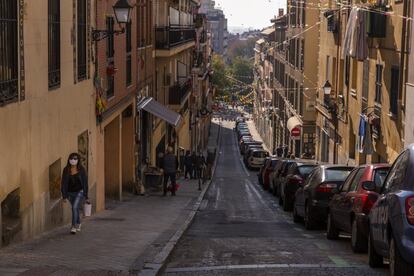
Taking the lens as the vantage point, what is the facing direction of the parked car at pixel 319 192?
facing away from the viewer and to the left of the viewer

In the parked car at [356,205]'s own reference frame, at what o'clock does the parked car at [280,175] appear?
the parked car at [280,175] is roughly at 1 o'clock from the parked car at [356,205].

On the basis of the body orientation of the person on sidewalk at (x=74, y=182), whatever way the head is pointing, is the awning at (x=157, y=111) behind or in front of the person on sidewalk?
behind

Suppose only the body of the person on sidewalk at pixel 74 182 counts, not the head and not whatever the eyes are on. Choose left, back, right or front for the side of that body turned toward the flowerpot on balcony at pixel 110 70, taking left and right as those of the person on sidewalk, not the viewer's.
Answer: back

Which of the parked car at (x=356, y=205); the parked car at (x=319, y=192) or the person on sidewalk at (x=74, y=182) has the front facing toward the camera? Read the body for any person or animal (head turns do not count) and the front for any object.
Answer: the person on sidewalk

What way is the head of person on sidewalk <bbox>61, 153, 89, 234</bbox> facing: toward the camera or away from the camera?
toward the camera

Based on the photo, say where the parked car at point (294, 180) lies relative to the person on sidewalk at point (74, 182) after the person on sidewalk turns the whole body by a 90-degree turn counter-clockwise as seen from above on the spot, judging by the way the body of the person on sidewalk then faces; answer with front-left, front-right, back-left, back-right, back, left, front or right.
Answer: front-left

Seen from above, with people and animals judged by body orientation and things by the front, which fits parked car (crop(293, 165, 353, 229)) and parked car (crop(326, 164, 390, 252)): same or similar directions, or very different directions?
same or similar directions

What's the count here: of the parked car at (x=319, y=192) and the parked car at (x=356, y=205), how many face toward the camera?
0

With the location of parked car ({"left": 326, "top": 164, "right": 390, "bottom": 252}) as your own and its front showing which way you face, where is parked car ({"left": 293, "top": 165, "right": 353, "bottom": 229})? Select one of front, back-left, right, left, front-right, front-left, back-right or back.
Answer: front-right

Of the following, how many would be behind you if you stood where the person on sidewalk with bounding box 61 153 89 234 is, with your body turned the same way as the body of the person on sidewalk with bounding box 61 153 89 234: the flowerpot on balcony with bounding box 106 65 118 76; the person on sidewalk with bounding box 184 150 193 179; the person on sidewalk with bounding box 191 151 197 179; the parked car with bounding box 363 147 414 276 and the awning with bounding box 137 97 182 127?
4

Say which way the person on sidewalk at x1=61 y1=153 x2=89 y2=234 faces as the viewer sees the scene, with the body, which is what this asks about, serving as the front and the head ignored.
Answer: toward the camera

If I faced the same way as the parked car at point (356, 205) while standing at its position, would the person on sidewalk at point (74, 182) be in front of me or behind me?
in front

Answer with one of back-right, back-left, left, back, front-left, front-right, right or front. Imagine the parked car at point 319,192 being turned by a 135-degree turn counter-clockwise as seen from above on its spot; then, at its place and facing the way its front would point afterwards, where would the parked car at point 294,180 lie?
back

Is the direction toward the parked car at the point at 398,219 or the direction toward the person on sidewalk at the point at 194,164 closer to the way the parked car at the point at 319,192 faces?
the person on sidewalk

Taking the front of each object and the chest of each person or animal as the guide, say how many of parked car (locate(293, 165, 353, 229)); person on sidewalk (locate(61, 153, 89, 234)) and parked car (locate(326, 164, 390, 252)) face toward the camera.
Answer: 1

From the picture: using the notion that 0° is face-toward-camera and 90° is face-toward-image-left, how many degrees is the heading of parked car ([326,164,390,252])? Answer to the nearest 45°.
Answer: approximately 135°

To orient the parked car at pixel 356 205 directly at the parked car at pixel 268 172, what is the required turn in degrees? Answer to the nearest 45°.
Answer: approximately 45° to its right
